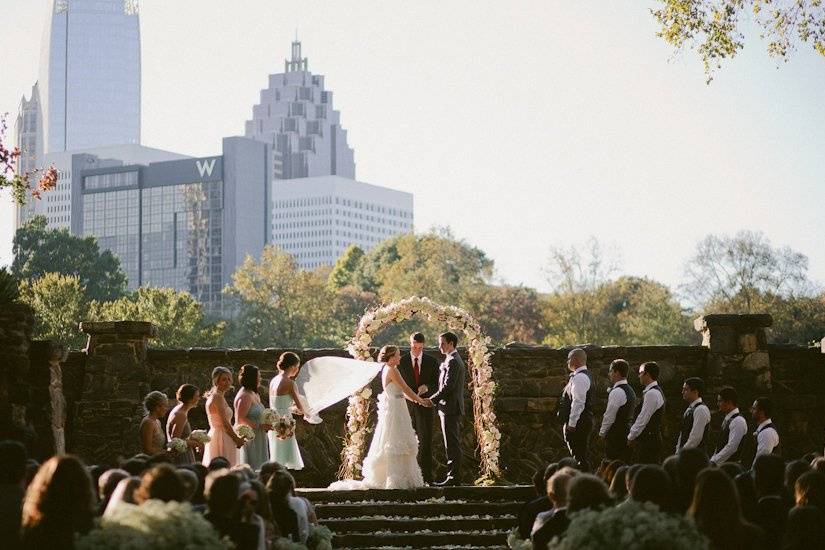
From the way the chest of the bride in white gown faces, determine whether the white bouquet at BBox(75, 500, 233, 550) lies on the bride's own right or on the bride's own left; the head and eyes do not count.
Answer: on the bride's own right

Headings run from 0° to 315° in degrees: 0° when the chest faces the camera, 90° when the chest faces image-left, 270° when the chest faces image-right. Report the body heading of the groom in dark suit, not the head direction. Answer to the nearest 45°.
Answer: approximately 90°

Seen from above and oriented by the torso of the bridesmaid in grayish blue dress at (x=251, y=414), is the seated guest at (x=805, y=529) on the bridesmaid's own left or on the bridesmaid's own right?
on the bridesmaid's own right

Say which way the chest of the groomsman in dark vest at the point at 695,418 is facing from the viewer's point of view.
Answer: to the viewer's left

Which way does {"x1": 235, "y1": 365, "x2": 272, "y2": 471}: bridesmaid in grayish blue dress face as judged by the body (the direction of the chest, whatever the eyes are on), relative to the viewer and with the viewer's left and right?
facing to the right of the viewer

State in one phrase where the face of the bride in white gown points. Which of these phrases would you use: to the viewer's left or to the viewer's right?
to the viewer's right

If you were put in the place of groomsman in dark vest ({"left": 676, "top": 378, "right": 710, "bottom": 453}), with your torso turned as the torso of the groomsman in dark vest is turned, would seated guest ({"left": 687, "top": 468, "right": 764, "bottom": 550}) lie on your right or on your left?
on your left

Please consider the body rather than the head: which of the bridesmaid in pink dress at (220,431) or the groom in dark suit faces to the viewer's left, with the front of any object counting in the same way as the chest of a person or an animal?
the groom in dark suit

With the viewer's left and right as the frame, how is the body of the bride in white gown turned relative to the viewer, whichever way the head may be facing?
facing to the right of the viewer

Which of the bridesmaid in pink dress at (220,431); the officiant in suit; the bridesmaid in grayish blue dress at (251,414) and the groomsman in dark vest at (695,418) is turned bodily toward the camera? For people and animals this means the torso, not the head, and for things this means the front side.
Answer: the officiant in suit

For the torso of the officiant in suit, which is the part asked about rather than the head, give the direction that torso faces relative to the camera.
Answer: toward the camera

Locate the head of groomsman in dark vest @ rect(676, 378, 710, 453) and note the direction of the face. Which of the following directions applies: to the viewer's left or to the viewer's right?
to the viewer's left

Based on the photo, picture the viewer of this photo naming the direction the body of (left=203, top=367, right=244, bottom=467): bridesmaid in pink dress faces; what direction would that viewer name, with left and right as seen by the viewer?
facing to the right of the viewer
